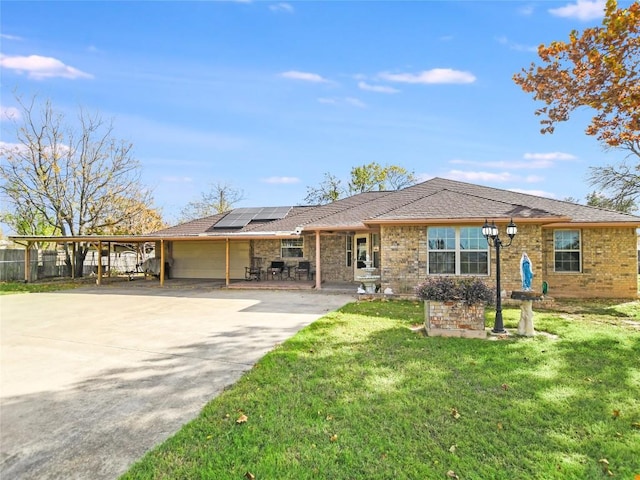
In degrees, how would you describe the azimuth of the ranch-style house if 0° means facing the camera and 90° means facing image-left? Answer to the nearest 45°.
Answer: approximately 0°

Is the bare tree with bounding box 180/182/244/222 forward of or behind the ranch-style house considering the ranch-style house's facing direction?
behind

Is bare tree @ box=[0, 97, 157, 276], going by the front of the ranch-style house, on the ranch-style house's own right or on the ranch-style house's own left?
on the ranch-style house's own right

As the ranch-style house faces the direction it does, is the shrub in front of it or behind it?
in front

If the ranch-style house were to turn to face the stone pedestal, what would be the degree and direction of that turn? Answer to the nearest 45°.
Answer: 0° — it already faces it

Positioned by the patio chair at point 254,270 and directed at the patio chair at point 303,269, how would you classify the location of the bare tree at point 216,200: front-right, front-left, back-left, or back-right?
back-left
